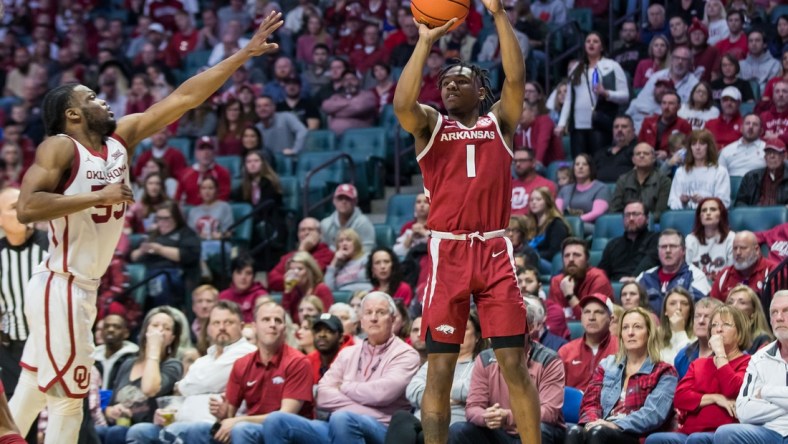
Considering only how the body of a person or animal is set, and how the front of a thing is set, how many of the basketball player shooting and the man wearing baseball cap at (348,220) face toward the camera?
2

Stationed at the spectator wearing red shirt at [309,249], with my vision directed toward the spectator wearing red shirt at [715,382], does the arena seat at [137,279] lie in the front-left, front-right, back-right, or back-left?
back-right

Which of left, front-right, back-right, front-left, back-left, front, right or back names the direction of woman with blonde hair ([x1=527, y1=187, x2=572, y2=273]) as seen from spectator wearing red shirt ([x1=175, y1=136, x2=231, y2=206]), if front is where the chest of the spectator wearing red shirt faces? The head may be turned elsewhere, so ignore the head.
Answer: front-left

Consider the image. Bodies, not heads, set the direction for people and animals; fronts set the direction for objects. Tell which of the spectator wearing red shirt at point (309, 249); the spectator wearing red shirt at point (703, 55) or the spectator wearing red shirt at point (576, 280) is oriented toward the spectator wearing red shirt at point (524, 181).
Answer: the spectator wearing red shirt at point (703, 55)

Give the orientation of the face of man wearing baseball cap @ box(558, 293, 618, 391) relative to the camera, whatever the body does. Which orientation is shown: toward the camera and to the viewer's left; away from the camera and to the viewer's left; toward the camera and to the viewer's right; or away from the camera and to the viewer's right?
toward the camera and to the viewer's left

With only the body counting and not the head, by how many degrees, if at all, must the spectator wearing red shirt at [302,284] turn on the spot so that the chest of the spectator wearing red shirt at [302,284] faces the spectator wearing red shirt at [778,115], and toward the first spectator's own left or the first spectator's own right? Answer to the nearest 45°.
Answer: approximately 135° to the first spectator's own left

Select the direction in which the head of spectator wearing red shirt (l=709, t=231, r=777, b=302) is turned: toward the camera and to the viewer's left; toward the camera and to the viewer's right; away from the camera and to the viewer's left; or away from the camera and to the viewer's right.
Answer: toward the camera and to the viewer's left

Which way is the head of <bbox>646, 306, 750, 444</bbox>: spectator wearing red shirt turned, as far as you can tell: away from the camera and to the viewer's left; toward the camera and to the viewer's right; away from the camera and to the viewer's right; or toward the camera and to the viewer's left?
toward the camera and to the viewer's left

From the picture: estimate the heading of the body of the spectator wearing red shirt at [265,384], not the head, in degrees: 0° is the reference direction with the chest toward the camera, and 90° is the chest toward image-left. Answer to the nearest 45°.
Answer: approximately 45°
